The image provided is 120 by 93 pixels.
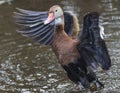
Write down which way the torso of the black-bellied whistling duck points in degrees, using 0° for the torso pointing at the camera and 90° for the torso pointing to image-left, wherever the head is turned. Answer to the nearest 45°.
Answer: approximately 45°
